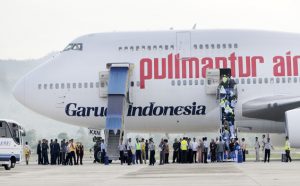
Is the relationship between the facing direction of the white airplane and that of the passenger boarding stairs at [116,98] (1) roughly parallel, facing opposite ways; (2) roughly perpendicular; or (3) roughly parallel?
roughly perpendicular

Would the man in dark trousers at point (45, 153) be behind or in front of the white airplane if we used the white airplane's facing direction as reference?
in front

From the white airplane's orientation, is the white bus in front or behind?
in front

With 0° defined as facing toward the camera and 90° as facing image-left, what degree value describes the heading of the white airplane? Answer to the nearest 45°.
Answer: approximately 90°
